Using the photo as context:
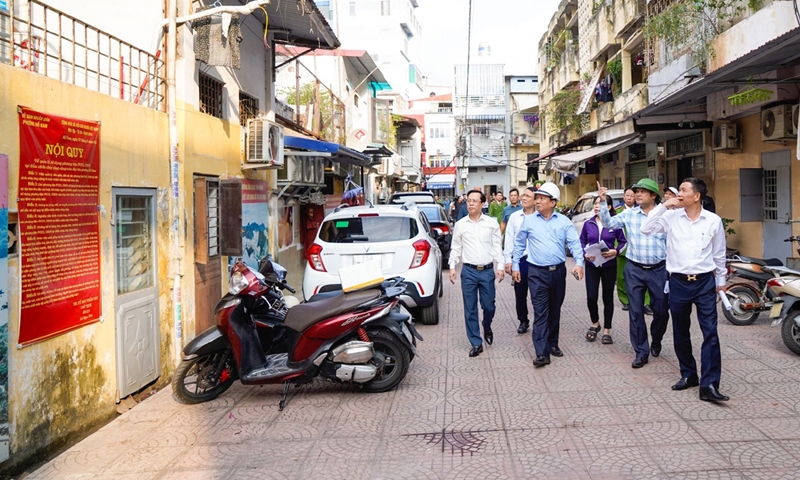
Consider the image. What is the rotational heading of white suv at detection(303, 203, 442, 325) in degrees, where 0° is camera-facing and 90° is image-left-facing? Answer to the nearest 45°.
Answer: approximately 180°

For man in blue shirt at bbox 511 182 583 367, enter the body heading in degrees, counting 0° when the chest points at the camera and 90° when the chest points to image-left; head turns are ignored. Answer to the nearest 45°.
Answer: approximately 0°

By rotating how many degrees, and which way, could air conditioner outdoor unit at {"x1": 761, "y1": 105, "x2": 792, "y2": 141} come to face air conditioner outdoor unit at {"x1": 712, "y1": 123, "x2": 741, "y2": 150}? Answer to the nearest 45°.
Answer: approximately 135° to its right

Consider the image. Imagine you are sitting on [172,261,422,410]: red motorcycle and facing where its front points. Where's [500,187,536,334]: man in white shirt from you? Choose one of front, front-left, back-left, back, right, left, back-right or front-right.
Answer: back-right

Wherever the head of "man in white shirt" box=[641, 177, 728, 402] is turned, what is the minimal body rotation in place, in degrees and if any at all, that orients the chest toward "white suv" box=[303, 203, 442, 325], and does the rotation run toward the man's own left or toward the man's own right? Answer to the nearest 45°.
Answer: approximately 135° to the man's own right

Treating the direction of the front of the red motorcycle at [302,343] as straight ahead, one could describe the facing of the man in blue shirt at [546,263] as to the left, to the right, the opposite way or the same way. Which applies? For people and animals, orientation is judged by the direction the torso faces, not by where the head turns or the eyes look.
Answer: to the left
